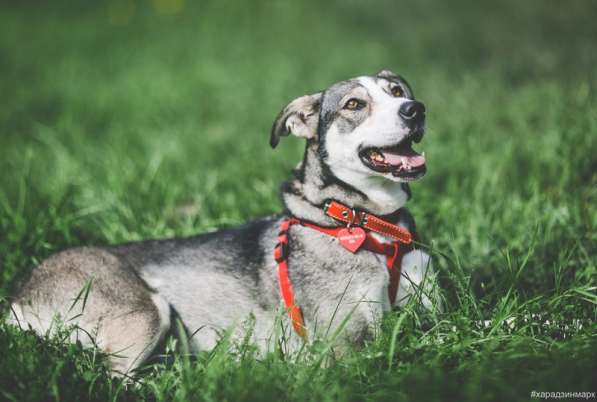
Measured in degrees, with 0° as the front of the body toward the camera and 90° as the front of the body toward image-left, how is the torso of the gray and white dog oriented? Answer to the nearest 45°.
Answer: approximately 315°
